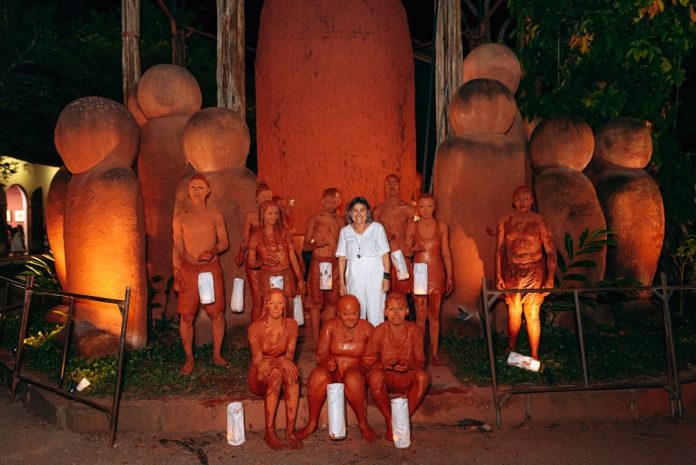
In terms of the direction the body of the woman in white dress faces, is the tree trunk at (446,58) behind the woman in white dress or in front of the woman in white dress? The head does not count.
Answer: behind

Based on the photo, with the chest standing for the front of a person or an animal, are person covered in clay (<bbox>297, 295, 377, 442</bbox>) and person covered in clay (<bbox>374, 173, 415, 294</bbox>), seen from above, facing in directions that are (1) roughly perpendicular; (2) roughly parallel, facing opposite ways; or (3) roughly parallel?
roughly parallel

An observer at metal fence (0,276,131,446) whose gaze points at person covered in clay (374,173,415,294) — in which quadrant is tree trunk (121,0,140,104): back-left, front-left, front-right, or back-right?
front-left

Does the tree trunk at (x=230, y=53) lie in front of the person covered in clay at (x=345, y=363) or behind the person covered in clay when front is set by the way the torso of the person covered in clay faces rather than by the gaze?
behind

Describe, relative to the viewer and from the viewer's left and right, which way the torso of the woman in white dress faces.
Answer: facing the viewer

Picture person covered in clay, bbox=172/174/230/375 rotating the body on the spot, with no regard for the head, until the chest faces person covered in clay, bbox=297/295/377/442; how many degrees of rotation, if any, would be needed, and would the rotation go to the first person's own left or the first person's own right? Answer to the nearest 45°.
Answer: approximately 45° to the first person's own left

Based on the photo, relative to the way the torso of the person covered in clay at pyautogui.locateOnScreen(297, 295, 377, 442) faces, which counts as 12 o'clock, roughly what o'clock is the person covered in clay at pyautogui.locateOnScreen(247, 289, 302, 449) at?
the person covered in clay at pyautogui.locateOnScreen(247, 289, 302, 449) is roughly at 3 o'clock from the person covered in clay at pyautogui.locateOnScreen(297, 295, 377, 442).

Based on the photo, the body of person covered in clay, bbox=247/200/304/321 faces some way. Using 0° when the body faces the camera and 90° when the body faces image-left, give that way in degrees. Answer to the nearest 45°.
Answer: approximately 0°

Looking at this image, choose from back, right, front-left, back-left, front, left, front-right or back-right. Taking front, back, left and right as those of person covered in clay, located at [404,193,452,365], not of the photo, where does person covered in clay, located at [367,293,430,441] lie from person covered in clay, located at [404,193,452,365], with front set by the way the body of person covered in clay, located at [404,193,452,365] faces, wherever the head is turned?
front

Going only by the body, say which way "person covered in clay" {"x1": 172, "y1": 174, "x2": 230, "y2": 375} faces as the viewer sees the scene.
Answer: toward the camera

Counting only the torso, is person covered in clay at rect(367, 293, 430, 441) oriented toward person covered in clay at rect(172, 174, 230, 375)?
no

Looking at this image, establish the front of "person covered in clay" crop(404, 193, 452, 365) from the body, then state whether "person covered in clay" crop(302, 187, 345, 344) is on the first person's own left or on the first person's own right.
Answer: on the first person's own right

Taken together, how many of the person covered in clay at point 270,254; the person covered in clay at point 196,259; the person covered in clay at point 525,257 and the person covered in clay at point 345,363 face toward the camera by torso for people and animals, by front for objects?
4

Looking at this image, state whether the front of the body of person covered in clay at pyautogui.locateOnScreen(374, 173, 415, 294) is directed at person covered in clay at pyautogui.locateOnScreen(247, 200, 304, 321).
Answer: no

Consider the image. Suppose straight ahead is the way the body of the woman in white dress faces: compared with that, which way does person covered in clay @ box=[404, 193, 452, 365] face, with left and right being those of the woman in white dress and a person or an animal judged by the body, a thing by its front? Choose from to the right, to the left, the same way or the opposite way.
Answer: the same way

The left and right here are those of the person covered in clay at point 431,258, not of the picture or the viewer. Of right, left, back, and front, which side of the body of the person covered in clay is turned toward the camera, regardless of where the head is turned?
front

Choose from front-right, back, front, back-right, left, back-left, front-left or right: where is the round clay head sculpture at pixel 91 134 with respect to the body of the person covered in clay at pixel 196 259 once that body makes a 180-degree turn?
front-left

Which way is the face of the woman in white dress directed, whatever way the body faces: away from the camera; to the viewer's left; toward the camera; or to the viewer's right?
toward the camera
